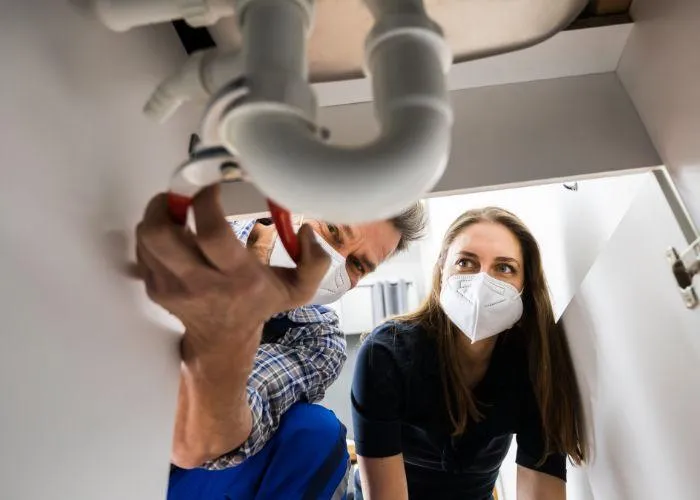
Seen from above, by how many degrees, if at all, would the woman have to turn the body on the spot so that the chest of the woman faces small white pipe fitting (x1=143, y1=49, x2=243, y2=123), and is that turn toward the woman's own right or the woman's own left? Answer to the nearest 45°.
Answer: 0° — they already face it

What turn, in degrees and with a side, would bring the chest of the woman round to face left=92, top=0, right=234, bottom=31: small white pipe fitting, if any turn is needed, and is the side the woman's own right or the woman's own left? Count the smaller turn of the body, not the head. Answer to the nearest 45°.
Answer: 0° — they already face it

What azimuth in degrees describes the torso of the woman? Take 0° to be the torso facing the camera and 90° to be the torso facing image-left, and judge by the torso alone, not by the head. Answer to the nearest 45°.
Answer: approximately 0°

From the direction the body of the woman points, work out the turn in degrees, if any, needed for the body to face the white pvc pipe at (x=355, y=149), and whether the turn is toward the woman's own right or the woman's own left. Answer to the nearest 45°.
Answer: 0° — they already face it
